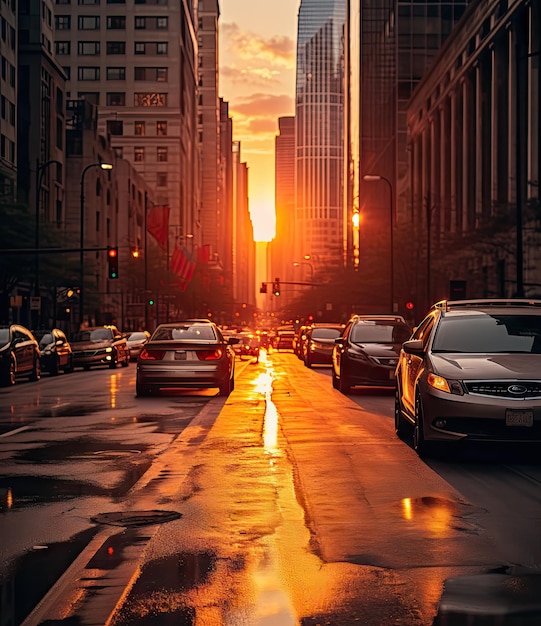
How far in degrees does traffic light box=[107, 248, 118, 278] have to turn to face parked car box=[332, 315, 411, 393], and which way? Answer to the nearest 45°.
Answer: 0° — it already faces it

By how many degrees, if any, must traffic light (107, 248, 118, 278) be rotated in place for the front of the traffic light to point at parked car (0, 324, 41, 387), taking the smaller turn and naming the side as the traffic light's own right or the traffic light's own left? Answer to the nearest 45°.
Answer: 0° — it already faces it

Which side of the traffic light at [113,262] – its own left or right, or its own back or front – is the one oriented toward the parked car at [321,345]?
left

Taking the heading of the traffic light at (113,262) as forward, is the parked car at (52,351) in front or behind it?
in front

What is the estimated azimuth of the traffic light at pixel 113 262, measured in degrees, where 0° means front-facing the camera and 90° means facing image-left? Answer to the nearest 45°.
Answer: approximately 0°

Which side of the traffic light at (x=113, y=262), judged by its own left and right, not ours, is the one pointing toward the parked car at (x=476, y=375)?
front
